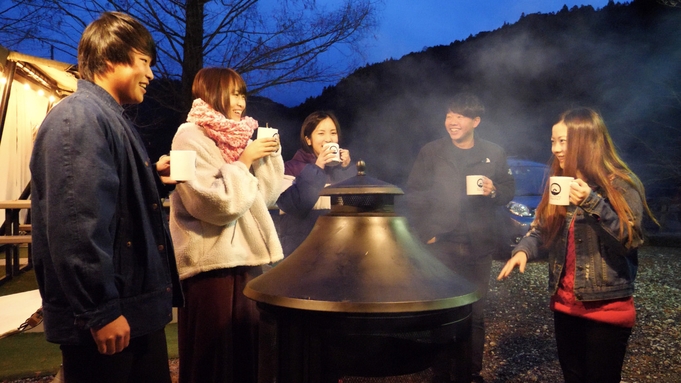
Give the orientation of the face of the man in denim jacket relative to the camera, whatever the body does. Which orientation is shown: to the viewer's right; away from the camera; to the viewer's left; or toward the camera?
to the viewer's right

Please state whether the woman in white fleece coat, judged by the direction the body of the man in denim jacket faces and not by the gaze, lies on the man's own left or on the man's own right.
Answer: on the man's own left

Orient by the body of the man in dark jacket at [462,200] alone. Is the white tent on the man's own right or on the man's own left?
on the man's own right

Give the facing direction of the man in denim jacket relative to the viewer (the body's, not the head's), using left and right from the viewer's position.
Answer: facing to the right of the viewer

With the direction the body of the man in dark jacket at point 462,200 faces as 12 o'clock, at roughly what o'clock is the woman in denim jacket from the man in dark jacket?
The woman in denim jacket is roughly at 11 o'clock from the man in dark jacket.

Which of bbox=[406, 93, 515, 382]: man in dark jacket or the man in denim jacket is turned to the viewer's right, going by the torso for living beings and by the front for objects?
the man in denim jacket

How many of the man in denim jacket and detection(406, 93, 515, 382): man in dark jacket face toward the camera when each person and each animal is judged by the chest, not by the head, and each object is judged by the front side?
1
